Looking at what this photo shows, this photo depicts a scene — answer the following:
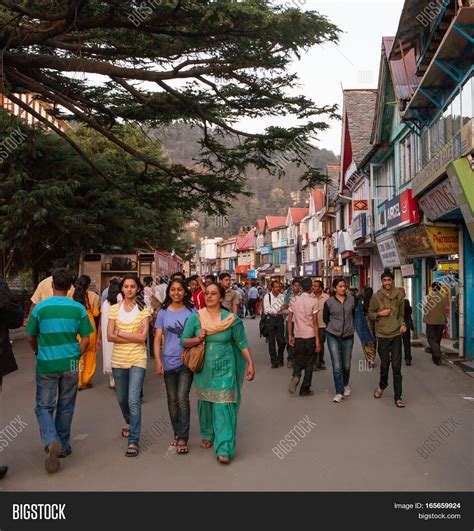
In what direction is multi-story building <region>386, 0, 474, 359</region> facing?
to the viewer's left

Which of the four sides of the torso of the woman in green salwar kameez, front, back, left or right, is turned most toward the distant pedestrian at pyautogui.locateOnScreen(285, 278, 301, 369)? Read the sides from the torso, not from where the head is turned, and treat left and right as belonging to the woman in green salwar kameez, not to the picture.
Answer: back

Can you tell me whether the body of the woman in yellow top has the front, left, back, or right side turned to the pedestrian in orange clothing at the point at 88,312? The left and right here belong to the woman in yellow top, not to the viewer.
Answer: back

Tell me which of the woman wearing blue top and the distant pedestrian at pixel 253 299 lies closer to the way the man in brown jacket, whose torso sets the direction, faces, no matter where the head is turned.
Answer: the woman wearing blue top
